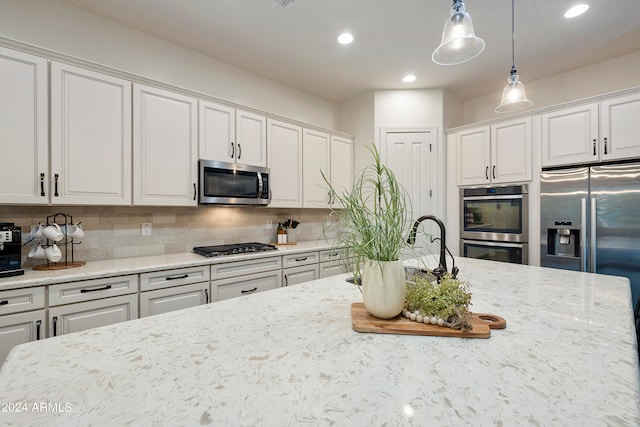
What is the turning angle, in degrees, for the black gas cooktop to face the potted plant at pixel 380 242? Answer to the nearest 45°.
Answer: approximately 45° to its right

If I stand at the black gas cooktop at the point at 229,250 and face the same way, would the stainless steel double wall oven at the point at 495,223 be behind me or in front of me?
in front

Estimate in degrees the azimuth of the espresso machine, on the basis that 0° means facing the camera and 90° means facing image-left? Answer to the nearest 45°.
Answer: approximately 0°

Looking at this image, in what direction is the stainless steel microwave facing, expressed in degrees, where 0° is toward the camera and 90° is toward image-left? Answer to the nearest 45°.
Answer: approximately 315°

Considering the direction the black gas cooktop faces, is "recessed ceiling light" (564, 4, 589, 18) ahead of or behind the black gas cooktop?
ahead

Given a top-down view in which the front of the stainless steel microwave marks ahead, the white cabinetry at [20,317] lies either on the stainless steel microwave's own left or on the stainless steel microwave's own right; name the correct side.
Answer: on the stainless steel microwave's own right

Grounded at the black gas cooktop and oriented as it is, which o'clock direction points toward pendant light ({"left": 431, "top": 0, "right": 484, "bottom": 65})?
The pendant light is roughly at 12 o'clock from the black gas cooktop.

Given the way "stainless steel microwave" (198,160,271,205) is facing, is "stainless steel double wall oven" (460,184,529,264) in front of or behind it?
in front

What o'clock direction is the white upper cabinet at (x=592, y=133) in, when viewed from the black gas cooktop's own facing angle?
The white upper cabinet is roughly at 11 o'clock from the black gas cooktop.
